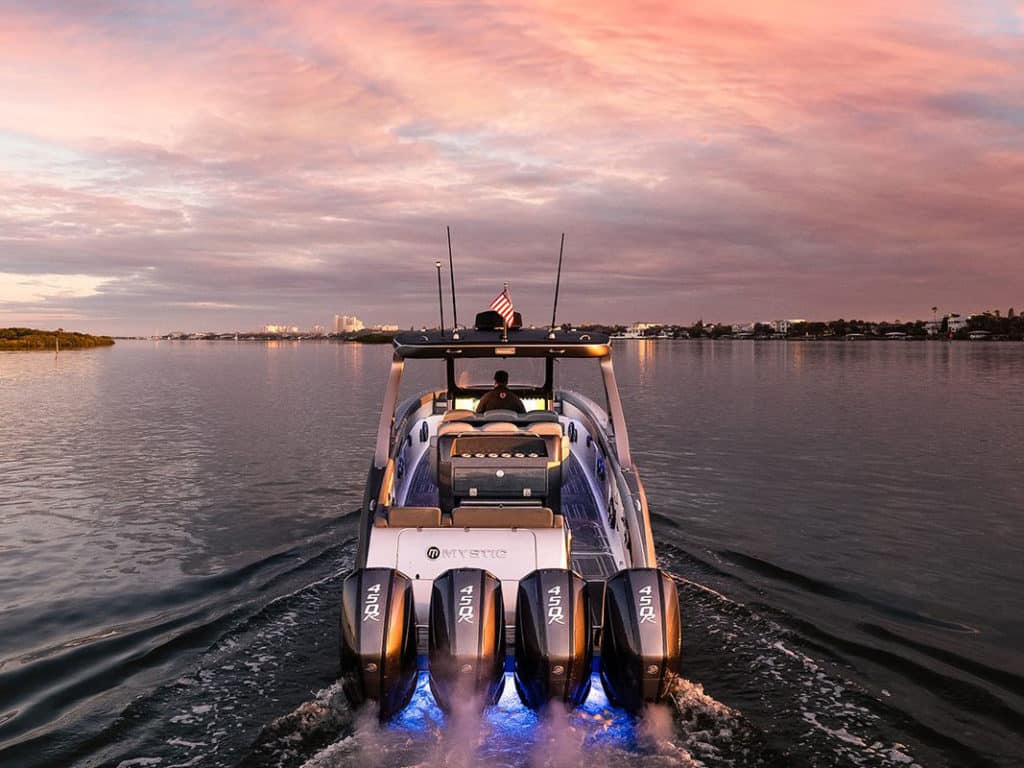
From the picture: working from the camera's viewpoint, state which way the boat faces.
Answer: facing away from the viewer

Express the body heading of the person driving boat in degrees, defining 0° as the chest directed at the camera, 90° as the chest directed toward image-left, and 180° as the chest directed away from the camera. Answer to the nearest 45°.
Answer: approximately 180°

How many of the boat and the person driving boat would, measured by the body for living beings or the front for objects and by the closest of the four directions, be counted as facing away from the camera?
2
